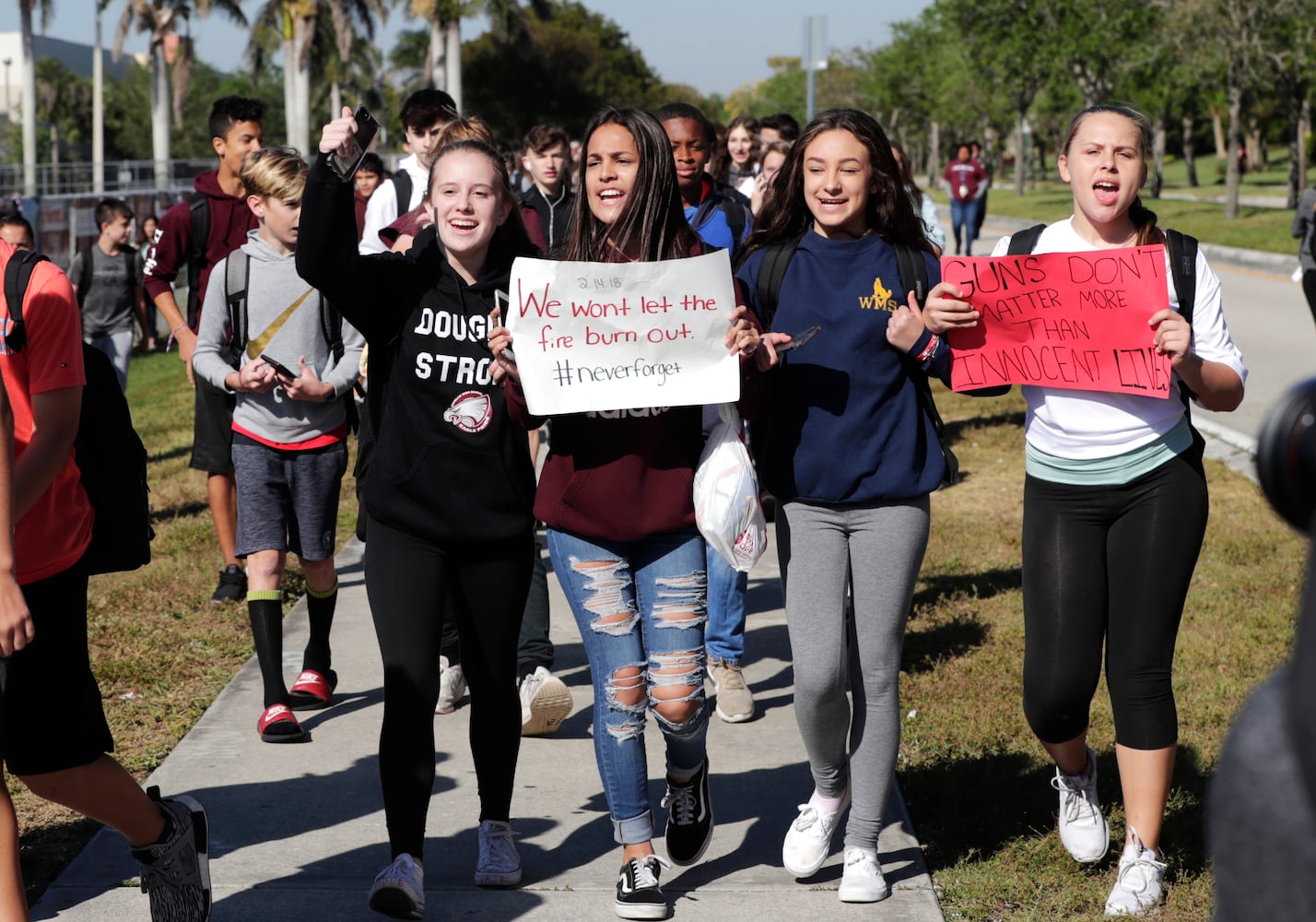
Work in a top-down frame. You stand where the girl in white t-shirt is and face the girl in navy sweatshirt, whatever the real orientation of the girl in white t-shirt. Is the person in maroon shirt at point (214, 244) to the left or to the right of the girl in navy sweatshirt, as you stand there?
right

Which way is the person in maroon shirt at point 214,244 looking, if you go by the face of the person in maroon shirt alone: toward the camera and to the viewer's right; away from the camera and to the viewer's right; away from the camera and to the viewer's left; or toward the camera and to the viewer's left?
toward the camera and to the viewer's right

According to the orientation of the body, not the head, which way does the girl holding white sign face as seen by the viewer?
toward the camera

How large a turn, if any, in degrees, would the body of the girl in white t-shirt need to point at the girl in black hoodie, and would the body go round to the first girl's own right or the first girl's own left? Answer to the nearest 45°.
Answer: approximately 90° to the first girl's own right

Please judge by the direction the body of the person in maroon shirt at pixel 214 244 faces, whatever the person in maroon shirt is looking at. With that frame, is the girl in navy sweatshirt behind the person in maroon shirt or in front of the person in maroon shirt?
in front

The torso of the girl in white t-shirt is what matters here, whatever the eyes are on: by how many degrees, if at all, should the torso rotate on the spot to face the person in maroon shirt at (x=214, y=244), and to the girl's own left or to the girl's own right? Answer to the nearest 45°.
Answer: approximately 135° to the girl's own right

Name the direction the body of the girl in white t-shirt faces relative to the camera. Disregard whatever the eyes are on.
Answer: toward the camera

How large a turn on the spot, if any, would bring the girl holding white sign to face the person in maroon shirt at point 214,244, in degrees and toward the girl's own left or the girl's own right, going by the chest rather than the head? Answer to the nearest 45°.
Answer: approximately 135° to the girl's own right

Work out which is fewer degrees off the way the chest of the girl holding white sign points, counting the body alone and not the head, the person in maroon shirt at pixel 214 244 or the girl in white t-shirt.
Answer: the girl in white t-shirt
